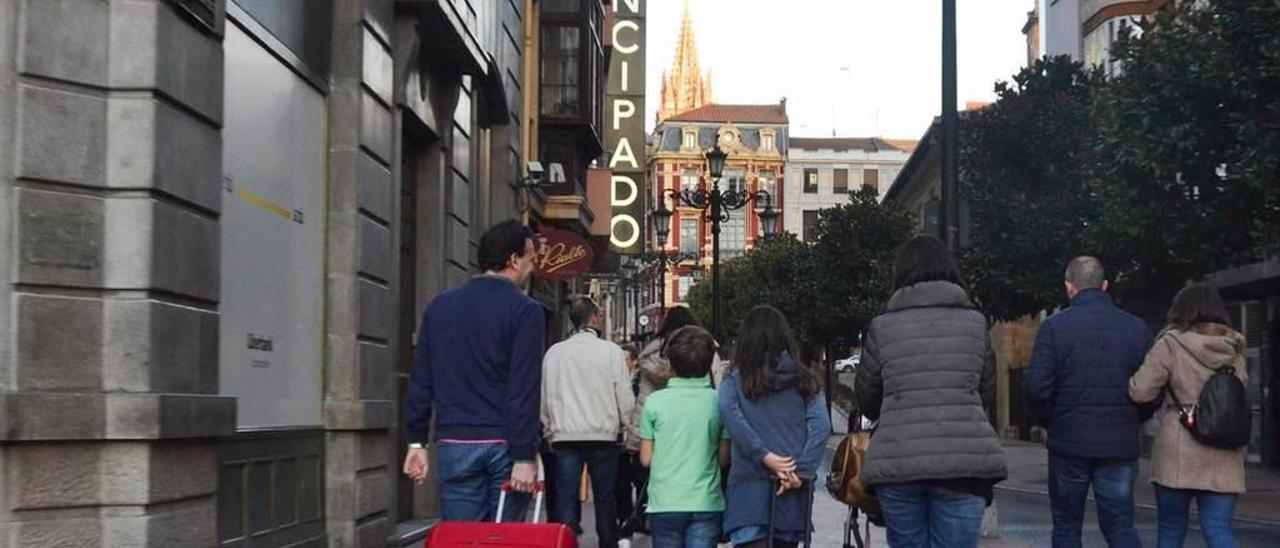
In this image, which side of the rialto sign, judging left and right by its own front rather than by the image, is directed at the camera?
front

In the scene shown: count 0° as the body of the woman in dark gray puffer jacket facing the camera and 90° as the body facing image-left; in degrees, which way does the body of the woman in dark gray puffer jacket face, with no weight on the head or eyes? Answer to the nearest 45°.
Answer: approximately 180°

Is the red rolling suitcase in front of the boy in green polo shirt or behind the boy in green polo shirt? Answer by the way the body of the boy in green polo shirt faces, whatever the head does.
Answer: behind

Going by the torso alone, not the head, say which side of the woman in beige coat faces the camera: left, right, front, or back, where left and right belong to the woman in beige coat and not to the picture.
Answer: back

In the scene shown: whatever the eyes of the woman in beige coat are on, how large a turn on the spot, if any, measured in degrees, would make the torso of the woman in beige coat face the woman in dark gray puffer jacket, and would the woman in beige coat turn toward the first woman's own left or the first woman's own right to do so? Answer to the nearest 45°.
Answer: approximately 135° to the first woman's own left

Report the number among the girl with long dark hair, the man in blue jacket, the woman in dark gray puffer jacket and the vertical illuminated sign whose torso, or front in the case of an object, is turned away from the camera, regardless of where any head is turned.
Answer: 3

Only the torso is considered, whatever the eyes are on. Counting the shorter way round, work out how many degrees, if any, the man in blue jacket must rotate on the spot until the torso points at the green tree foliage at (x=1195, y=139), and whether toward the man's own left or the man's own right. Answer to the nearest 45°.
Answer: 0° — they already face it

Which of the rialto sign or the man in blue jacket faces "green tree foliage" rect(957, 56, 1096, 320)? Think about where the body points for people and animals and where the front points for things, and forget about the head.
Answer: the man in blue jacket

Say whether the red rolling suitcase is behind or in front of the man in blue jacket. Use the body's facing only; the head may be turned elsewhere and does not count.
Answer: behind

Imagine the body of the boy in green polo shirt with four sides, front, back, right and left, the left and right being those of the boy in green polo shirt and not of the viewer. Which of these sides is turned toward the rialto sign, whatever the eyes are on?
front

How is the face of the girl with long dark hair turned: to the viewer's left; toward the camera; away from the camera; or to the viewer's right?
away from the camera

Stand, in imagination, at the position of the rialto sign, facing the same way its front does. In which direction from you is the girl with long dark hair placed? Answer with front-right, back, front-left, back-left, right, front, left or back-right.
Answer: front

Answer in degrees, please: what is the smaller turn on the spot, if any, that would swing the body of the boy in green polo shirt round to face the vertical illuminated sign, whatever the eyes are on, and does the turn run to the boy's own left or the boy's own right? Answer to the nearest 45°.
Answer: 0° — they already face it

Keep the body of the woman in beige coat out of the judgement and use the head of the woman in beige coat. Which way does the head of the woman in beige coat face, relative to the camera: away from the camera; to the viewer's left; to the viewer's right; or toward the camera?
away from the camera

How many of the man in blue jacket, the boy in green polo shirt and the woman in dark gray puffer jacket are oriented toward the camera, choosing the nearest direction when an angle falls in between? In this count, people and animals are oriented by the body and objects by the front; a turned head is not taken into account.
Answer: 0

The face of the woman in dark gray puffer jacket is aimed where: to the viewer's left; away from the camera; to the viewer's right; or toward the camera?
away from the camera

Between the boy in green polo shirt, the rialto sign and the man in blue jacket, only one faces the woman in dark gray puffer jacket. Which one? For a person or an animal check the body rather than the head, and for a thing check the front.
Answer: the rialto sign

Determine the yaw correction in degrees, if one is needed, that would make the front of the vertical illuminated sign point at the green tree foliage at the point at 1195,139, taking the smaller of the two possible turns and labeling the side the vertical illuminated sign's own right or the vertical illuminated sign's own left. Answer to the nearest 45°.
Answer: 0° — it already faces it

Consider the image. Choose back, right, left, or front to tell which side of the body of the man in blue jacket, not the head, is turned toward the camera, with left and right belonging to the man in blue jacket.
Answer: back

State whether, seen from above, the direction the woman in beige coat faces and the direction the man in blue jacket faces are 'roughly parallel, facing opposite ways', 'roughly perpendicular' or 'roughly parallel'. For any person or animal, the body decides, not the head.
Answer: roughly parallel
